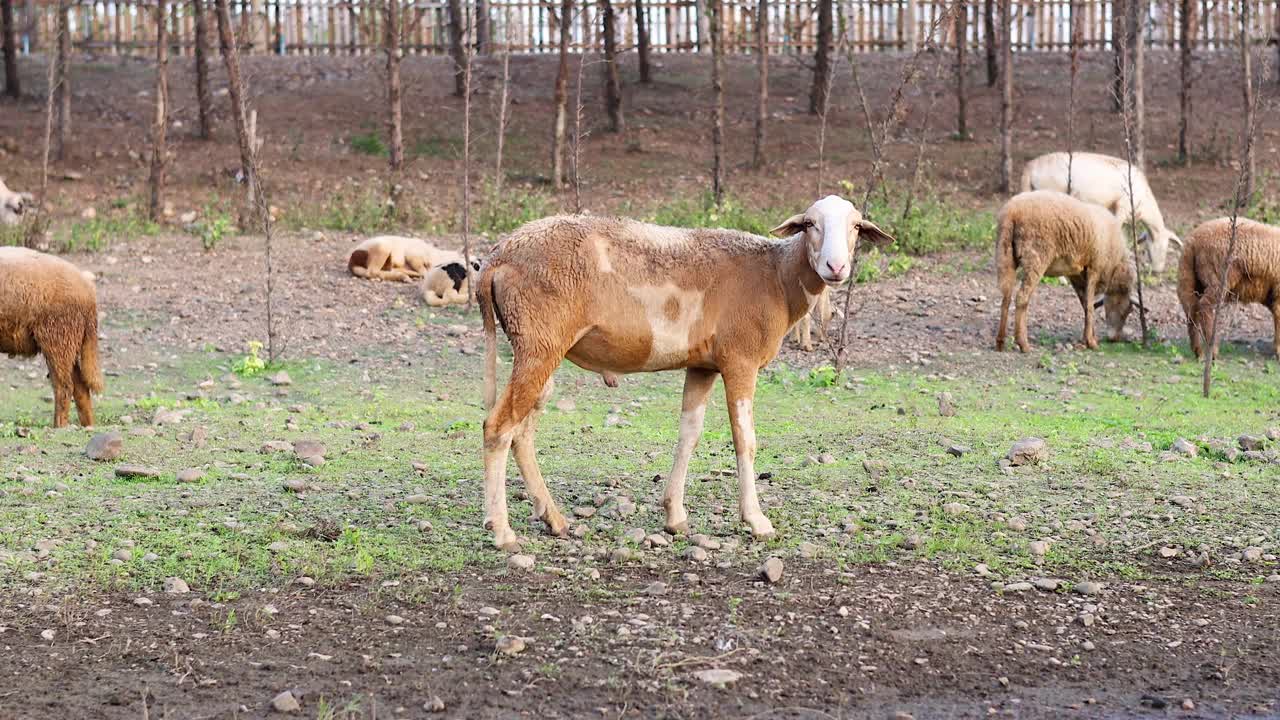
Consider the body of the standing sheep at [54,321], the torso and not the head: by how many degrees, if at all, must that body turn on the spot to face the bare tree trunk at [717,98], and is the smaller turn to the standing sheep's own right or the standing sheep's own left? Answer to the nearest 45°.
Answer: approximately 135° to the standing sheep's own right

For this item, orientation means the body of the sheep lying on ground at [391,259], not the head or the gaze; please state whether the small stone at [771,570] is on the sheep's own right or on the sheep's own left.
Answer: on the sheep's own left

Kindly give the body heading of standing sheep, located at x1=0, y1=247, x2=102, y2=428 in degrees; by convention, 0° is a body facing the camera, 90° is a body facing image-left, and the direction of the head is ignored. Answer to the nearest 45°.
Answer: approximately 90°

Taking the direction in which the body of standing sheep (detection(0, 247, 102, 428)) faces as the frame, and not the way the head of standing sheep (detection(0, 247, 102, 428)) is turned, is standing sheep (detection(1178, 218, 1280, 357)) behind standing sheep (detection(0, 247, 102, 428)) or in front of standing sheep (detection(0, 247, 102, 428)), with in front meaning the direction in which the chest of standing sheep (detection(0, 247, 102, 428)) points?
behind

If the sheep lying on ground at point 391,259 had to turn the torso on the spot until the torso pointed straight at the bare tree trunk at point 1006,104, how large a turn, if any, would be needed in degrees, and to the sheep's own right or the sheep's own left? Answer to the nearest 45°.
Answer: approximately 135° to the sheep's own right

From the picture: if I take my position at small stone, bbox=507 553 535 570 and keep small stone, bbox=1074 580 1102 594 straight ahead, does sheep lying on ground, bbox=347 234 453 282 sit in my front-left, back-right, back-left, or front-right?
back-left
